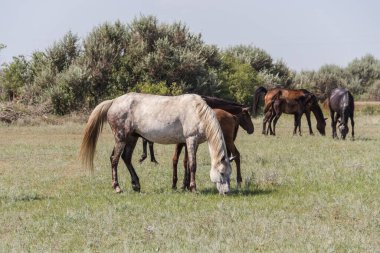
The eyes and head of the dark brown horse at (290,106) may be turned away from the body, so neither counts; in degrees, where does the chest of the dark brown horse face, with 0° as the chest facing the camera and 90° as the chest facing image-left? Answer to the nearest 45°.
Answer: approximately 270°

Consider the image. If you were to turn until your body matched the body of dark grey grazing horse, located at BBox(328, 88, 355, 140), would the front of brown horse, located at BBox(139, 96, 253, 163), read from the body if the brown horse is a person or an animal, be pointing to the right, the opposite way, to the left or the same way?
to the left

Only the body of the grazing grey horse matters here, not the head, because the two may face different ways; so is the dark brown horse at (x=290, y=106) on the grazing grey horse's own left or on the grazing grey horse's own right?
on the grazing grey horse's own left

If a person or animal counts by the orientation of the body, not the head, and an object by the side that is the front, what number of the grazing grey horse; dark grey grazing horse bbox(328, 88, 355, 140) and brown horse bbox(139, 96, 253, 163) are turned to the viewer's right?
2

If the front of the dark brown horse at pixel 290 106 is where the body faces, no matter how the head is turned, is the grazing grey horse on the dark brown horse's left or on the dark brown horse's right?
on the dark brown horse's right

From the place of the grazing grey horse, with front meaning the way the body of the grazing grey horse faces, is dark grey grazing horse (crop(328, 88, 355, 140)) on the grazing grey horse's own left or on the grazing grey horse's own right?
on the grazing grey horse's own left

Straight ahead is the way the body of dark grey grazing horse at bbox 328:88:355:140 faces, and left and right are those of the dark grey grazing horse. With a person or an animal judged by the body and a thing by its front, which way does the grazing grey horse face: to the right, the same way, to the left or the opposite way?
to the left

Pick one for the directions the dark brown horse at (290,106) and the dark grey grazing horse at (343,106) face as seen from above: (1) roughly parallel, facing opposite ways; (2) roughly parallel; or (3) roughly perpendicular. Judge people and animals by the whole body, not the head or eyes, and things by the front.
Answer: roughly perpendicular

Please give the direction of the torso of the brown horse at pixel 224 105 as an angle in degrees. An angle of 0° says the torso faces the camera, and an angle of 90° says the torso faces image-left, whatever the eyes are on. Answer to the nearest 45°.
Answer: approximately 270°

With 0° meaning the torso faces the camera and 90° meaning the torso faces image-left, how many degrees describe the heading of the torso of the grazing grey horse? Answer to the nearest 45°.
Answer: approximately 270°
